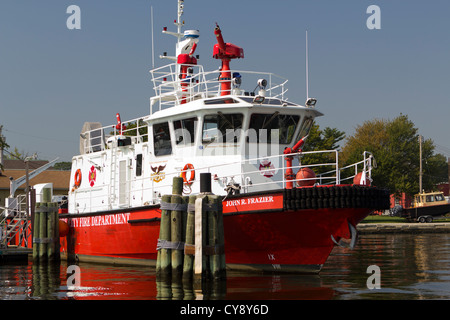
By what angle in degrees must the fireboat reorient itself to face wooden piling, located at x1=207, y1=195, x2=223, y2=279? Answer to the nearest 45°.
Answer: approximately 45° to its right

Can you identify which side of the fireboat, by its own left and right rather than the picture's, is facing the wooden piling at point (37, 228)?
back

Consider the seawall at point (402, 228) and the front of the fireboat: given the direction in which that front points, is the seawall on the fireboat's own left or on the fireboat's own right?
on the fireboat's own left

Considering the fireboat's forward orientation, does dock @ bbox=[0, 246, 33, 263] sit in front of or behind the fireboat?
behind

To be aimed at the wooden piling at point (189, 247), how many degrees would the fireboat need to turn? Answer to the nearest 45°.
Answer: approximately 45° to its right

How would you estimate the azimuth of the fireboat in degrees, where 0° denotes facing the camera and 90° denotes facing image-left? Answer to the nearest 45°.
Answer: approximately 315°

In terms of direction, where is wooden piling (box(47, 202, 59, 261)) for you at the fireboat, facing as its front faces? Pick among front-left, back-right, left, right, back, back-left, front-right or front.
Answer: back

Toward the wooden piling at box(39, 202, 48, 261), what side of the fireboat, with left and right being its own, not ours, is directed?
back
